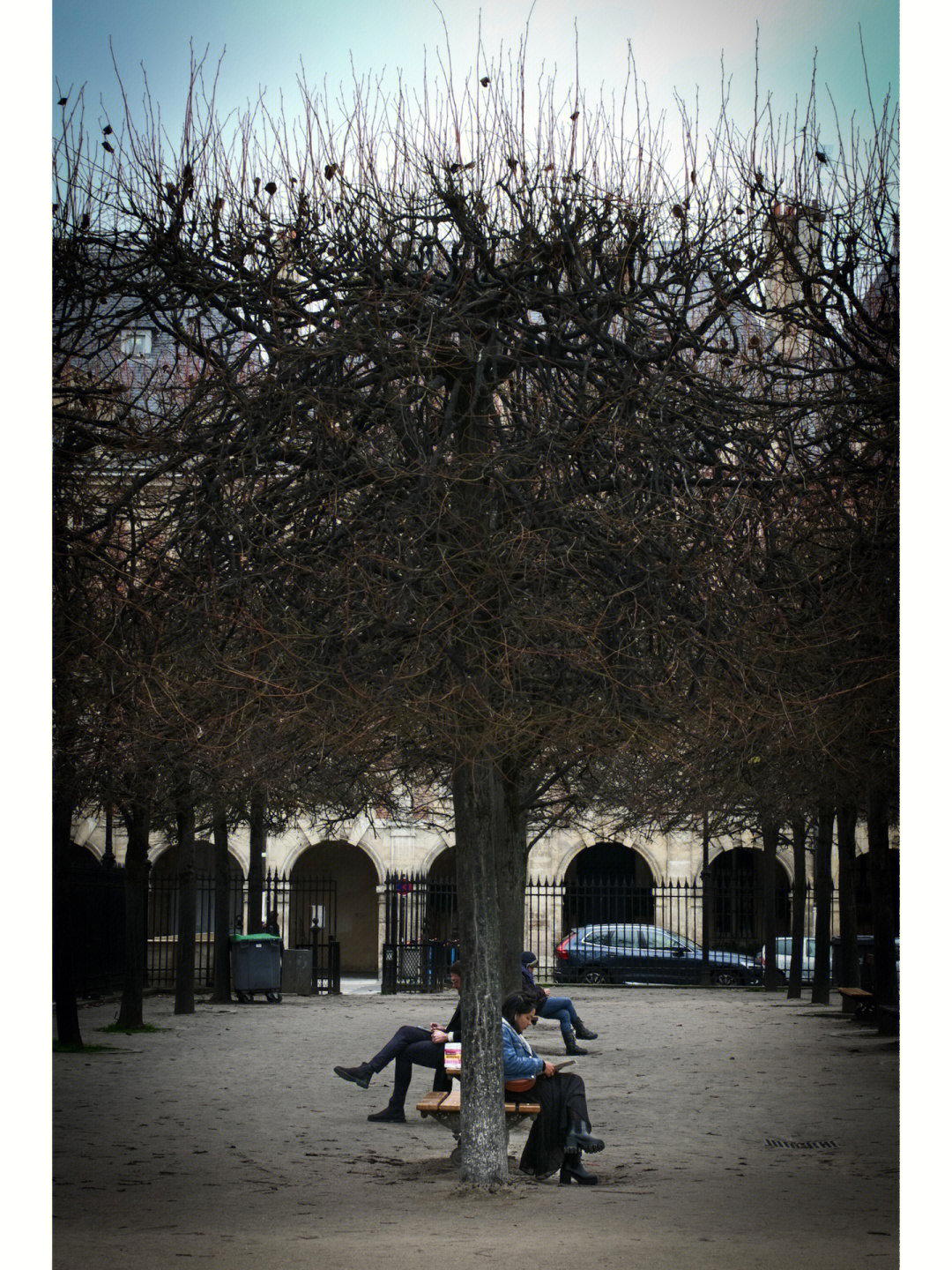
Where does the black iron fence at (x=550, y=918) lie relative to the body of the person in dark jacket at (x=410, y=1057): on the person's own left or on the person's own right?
on the person's own right

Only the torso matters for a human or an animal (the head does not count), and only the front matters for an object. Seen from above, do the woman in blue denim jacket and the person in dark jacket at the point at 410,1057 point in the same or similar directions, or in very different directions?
very different directions

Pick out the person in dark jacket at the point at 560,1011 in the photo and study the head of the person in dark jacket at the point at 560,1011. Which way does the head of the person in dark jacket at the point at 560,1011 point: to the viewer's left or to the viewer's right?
to the viewer's right

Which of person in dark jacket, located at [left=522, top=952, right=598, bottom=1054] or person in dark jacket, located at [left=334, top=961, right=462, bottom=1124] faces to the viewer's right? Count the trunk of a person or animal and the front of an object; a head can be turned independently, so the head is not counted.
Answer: person in dark jacket, located at [left=522, top=952, right=598, bottom=1054]

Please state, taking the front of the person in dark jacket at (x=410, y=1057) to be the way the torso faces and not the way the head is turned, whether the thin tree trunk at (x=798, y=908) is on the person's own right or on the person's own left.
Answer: on the person's own right

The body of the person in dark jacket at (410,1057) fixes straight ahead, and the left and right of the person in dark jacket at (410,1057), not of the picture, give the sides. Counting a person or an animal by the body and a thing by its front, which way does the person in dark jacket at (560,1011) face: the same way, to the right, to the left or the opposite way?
the opposite way

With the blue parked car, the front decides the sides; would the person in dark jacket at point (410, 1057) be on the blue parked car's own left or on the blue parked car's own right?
on the blue parked car's own right

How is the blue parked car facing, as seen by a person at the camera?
facing to the right of the viewer

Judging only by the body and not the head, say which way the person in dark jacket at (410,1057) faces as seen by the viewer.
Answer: to the viewer's left

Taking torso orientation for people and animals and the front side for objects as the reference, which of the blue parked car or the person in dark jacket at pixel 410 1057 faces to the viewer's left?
the person in dark jacket

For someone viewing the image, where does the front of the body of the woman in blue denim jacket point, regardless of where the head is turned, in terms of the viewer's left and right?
facing to the right of the viewer

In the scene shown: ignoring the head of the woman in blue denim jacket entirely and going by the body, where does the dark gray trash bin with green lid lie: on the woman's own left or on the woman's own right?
on the woman's own left

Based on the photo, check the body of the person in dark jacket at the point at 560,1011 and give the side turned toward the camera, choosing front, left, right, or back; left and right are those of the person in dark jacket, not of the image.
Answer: right
